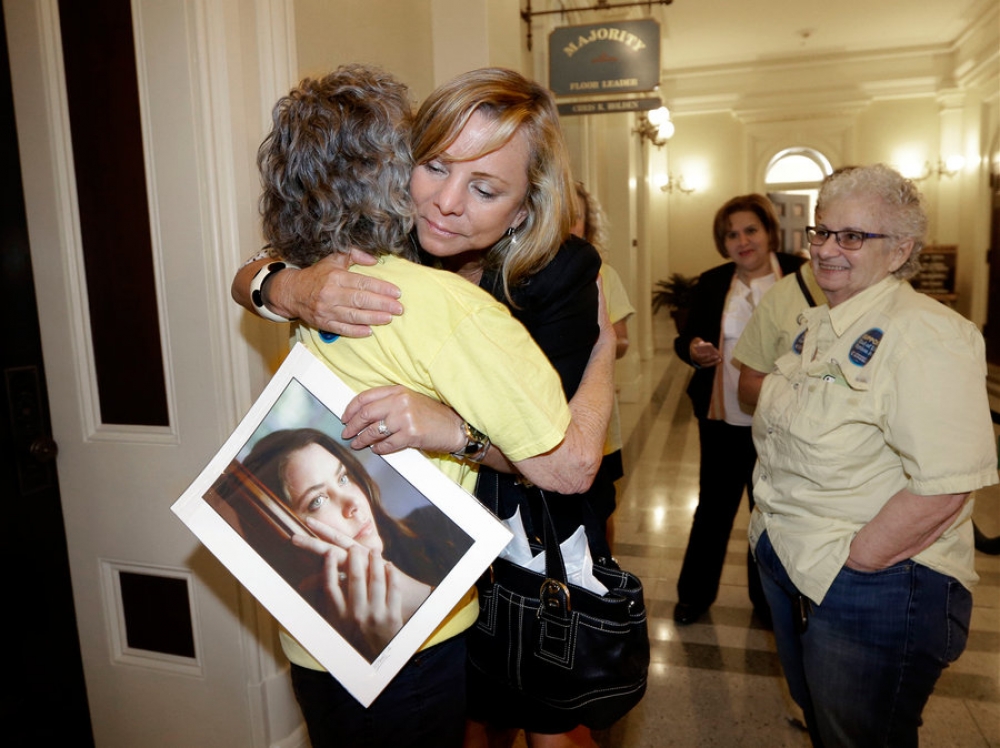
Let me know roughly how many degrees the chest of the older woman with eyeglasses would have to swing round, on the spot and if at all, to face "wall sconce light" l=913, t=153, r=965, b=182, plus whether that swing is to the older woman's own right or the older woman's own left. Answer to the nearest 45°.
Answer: approximately 135° to the older woman's own right

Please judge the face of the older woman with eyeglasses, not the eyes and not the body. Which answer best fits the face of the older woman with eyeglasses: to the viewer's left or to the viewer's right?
to the viewer's left

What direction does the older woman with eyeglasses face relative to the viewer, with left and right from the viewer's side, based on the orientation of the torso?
facing the viewer and to the left of the viewer

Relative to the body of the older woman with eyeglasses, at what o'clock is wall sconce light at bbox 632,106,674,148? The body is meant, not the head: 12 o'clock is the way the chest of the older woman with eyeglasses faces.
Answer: The wall sconce light is roughly at 4 o'clock from the older woman with eyeglasses.

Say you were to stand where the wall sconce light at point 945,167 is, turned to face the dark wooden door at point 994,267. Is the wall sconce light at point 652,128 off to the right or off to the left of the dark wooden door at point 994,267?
right

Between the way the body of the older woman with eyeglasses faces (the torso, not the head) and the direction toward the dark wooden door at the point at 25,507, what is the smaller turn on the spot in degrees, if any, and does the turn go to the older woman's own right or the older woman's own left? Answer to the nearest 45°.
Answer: approximately 45° to the older woman's own right

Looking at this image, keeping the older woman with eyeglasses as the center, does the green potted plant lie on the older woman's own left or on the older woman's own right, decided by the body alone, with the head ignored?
on the older woman's own right

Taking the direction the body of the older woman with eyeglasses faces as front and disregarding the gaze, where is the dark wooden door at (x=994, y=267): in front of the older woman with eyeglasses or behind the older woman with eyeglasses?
behind

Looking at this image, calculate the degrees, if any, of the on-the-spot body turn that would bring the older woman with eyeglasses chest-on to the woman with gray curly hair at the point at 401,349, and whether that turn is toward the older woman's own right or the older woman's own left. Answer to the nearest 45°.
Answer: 0° — they already face them
